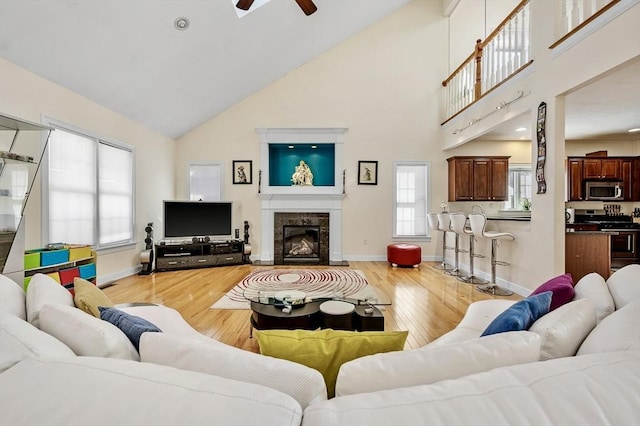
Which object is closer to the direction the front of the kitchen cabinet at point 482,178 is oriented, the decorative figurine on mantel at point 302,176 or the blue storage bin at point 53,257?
the blue storage bin

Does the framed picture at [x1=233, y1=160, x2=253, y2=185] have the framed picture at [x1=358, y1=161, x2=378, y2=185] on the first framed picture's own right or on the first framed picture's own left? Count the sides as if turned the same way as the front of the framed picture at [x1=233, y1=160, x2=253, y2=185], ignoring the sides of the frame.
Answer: on the first framed picture's own left

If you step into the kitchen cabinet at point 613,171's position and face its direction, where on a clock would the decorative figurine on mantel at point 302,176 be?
The decorative figurine on mantel is roughly at 2 o'clock from the kitchen cabinet.

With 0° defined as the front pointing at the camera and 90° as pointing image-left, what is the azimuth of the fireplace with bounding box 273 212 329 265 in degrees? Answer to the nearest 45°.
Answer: approximately 0°

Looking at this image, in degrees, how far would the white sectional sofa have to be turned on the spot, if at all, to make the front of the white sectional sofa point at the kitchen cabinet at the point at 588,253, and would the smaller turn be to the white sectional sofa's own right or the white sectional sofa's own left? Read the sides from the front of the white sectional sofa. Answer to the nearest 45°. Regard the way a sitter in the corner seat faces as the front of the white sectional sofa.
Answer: approximately 45° to the white sectional sofa's own right

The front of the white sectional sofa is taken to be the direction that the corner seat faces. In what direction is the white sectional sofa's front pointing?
away from the camera
